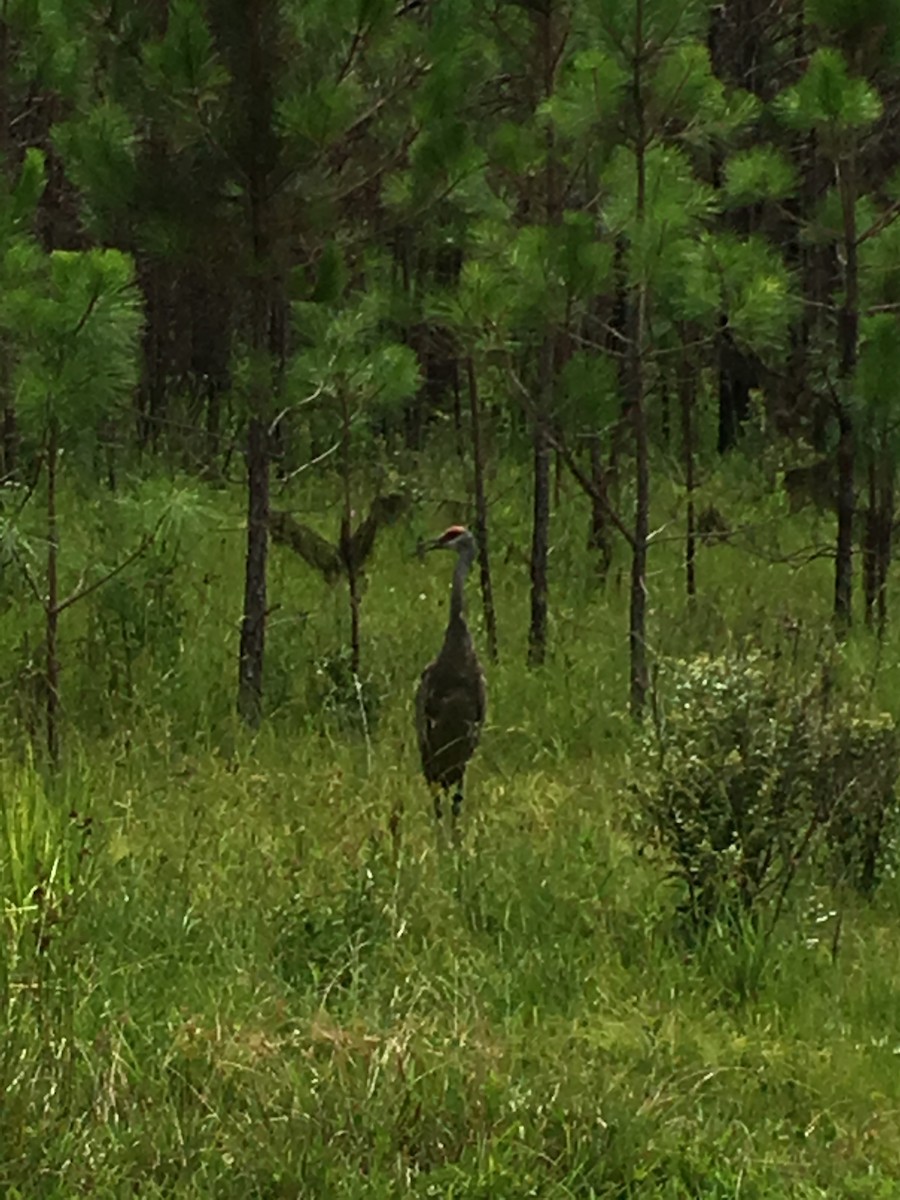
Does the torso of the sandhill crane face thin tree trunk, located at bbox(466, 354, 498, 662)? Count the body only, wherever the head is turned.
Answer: yes

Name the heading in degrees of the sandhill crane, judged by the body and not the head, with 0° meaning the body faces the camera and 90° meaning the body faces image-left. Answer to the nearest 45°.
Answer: approximately 180°

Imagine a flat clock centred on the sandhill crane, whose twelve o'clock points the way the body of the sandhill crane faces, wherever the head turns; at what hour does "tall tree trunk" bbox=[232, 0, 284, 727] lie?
The tall tree trunk is roughly at 11 o'clock from the sandhill crane.

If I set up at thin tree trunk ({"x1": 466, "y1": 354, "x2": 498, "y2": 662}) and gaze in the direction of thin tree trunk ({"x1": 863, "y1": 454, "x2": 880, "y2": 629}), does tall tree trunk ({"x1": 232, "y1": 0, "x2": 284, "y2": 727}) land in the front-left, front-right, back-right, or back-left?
back-right

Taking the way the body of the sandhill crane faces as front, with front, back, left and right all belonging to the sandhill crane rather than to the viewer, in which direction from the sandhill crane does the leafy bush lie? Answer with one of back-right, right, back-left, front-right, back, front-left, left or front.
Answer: back-right

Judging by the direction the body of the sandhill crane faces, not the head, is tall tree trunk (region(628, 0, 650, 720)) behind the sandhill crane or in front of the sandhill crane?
in front

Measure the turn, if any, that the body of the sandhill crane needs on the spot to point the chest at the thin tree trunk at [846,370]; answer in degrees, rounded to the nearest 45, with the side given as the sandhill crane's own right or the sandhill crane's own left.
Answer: approximately 135° to the sandhill crane's own left
